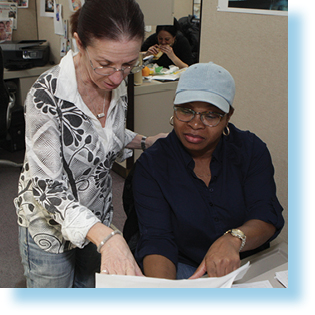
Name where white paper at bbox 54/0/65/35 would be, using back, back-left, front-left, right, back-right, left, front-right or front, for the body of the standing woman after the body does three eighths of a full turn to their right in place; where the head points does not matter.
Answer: right

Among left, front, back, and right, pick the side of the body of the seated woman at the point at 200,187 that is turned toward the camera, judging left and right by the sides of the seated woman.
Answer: front

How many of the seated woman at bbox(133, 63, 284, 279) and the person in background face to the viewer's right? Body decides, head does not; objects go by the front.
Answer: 0

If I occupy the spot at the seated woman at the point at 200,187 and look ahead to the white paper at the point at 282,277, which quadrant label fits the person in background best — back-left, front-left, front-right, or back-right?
back-left

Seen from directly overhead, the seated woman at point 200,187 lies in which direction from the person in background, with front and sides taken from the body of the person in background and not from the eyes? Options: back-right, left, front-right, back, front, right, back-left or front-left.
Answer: front-left

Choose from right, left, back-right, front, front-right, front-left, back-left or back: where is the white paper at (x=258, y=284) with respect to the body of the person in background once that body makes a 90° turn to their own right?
back-left

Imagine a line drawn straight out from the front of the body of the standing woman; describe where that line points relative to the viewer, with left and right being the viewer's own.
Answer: facing the viewer and to the right of the viewer

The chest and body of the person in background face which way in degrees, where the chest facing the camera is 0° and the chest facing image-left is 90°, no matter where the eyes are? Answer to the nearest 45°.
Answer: approximately 45°
